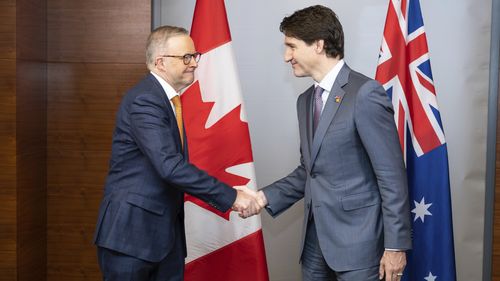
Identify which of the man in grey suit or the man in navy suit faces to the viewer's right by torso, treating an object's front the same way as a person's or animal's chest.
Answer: the man in navy suit

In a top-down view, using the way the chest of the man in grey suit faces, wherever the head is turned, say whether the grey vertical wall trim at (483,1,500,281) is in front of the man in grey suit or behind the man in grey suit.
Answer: behind

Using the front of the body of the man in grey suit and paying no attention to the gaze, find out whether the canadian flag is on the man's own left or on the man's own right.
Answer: on the man's own right

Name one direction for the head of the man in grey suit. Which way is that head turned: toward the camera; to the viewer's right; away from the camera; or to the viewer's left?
to the viewer's left

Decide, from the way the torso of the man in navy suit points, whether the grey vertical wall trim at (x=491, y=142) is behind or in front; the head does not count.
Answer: in front

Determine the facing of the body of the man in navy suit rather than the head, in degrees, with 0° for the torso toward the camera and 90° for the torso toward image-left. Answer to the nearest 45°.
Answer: approximately 270°

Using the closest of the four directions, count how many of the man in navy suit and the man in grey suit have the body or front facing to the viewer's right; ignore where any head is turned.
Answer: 1

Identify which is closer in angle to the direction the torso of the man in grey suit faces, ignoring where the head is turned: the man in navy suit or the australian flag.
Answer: the man in navy suit
